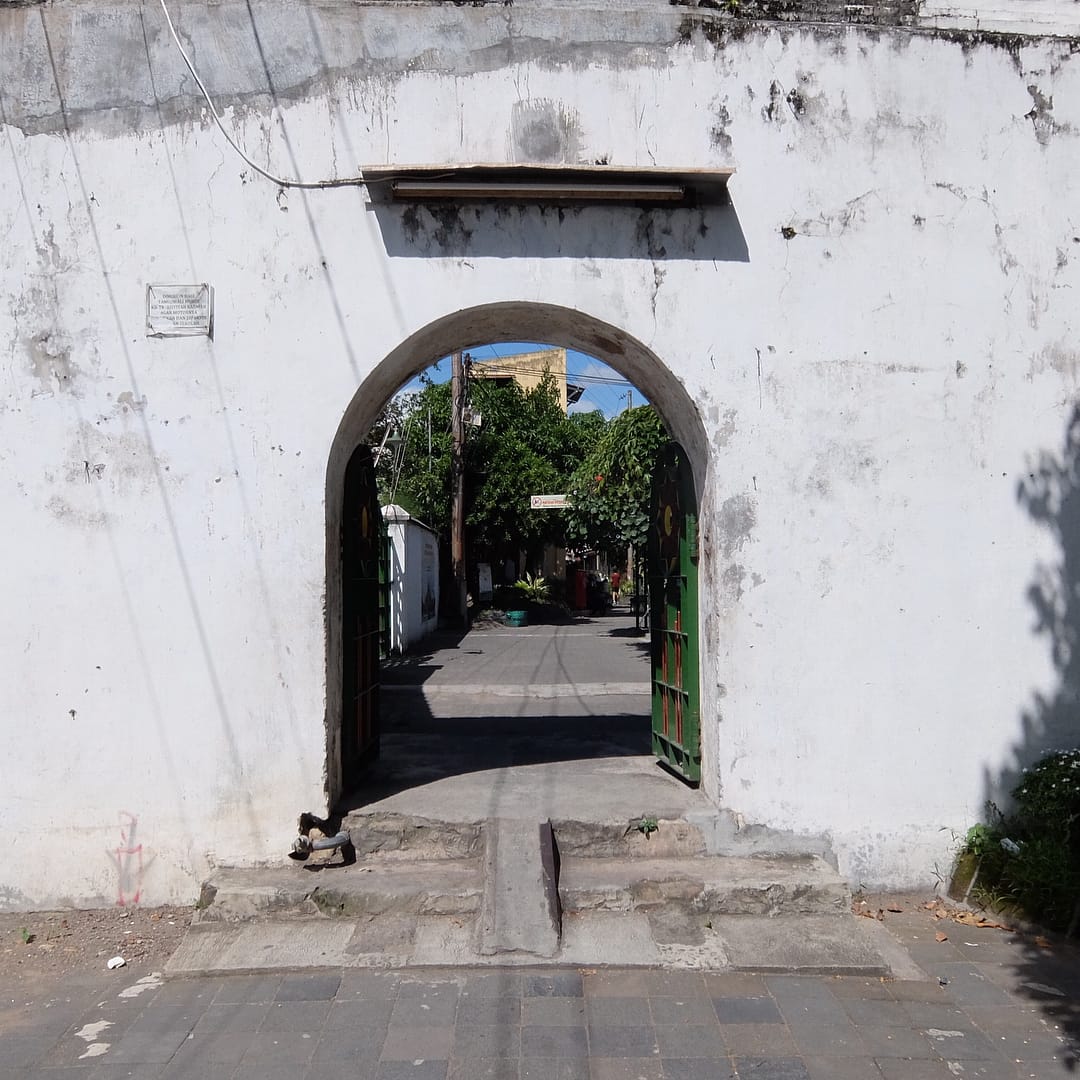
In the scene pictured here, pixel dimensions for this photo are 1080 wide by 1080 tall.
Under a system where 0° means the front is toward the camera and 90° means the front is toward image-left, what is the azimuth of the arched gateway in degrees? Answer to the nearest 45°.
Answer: approximately 0°

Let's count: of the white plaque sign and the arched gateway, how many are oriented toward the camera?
2

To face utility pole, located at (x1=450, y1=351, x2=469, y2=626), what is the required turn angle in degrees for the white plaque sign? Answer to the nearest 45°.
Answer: approximately 180°

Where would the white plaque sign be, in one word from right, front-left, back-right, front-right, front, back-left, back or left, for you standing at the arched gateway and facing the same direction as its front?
front-right

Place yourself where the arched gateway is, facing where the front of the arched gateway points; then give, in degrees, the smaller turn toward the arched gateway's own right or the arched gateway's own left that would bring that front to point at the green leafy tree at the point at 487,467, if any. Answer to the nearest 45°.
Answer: approximately 180°

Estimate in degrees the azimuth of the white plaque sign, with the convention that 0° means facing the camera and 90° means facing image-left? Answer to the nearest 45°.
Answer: approximately 0°

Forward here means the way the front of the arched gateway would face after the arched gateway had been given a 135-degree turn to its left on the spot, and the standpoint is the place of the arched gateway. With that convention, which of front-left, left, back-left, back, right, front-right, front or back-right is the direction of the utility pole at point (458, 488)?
front-left

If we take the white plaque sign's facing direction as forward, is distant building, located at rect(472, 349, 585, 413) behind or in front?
behind
